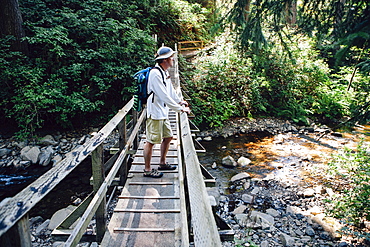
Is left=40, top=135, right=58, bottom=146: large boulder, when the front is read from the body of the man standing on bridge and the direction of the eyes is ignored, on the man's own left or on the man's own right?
on the man's own left

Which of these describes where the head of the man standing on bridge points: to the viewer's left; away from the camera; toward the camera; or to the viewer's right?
to the viewer's right

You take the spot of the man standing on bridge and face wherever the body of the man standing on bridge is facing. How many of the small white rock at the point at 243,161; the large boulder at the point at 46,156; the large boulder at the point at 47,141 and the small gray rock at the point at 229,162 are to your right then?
0

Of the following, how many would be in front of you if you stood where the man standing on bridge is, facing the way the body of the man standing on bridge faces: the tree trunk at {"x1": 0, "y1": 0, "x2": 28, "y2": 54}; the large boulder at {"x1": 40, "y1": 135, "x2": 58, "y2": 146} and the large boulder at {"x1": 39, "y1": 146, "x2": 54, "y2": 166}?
0

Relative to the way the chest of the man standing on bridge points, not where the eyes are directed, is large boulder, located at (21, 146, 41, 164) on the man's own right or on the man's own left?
on the man's own left

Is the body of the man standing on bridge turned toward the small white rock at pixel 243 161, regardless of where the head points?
no

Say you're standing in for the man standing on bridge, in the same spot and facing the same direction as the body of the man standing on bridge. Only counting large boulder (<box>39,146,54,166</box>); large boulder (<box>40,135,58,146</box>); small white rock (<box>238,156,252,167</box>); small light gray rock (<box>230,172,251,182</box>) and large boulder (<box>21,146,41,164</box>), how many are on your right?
0

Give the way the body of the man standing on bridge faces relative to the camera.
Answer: to the viewer's right

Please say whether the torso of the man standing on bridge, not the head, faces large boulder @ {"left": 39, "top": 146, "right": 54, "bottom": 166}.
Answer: no

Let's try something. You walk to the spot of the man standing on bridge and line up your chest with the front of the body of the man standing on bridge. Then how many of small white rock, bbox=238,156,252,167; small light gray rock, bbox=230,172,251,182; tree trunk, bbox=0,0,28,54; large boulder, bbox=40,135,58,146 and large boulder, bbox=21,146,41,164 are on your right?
0
